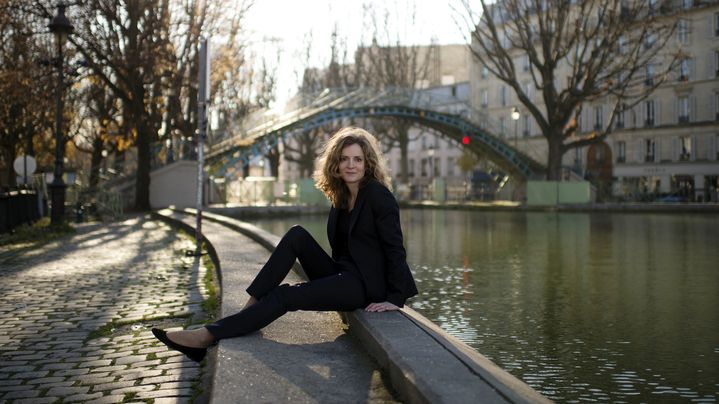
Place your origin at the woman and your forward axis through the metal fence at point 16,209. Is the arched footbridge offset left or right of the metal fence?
right

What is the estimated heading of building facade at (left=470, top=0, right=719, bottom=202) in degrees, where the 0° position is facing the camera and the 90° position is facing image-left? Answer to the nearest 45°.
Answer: approximately 45°

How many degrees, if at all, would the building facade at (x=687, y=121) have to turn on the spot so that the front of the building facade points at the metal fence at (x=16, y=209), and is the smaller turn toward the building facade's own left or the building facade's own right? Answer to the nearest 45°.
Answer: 0° — it already faces it

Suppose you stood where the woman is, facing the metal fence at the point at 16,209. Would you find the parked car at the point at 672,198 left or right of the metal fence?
right

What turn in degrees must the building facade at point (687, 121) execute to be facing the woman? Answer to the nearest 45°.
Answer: approximately 45° to its left

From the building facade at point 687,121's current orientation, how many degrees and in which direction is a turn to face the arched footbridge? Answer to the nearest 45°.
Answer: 0° — it already faces it
